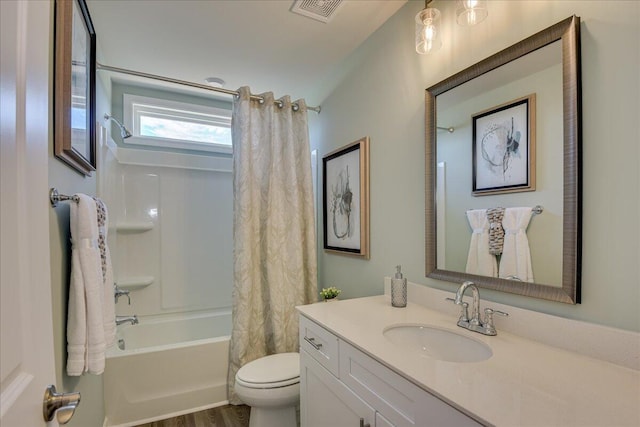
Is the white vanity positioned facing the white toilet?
no

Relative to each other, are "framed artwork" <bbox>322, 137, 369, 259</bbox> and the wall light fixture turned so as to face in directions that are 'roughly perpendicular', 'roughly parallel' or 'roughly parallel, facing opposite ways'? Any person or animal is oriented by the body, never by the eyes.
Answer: roughly parallel

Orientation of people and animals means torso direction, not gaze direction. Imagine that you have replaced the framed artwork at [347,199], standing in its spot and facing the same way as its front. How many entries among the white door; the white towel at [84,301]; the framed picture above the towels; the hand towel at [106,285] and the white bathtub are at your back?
0

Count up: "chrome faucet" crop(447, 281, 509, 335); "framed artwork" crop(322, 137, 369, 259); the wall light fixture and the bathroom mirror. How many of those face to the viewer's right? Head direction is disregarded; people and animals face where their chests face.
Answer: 0

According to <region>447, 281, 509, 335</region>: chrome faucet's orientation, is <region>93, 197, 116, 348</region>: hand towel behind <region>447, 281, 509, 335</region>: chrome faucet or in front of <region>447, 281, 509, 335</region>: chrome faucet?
in front

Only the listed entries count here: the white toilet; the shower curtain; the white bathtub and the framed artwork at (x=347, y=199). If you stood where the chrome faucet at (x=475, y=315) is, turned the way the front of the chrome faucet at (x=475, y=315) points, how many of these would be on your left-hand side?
0

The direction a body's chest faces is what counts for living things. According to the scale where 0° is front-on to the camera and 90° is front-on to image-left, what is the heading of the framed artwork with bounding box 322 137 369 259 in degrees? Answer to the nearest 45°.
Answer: approximately 45°

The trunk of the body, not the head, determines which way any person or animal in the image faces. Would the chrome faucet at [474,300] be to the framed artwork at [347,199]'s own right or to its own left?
on its left

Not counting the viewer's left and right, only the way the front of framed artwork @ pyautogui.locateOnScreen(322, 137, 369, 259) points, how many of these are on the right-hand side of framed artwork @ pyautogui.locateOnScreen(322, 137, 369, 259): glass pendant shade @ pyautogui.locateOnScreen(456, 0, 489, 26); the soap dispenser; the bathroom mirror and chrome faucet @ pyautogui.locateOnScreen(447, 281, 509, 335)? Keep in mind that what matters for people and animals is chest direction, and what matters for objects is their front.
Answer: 0

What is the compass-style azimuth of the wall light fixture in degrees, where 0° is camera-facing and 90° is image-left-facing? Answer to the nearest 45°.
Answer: approximately 45°

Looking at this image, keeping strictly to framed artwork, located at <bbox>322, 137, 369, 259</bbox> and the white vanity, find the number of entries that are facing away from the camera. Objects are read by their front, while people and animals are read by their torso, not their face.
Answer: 0

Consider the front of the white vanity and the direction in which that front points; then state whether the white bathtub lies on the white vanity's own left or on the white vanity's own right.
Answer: on the white vanity's own right

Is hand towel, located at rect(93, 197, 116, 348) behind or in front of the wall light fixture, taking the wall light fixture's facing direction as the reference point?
in front

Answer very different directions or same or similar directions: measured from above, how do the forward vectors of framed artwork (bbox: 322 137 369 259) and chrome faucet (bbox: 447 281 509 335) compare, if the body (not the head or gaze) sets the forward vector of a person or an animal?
same or similar directions

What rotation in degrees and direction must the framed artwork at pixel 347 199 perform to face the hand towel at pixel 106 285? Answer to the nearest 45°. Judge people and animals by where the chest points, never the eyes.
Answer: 0° — it already faces it

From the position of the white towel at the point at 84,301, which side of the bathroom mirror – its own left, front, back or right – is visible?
front

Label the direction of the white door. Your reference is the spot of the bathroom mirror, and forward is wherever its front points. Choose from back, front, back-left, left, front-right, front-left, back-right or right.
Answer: front

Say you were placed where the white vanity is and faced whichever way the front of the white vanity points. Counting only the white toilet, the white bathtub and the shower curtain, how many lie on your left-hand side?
0

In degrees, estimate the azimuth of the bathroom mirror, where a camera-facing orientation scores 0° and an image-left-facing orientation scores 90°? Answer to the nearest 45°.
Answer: approximately 45°
